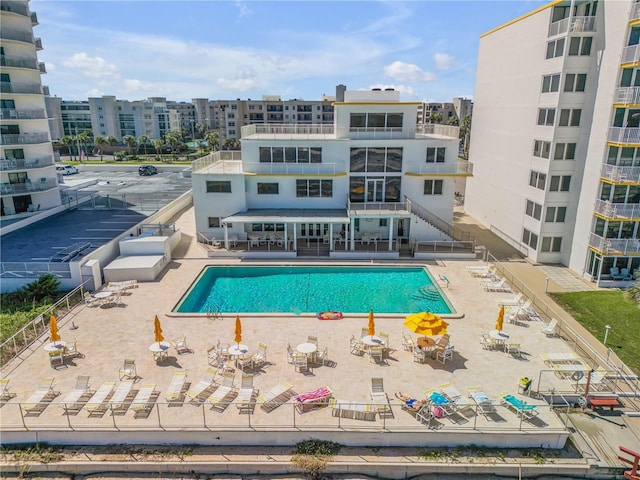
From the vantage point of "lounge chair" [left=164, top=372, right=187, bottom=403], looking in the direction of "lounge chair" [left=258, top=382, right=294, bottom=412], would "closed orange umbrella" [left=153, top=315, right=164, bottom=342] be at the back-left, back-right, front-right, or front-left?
back-left

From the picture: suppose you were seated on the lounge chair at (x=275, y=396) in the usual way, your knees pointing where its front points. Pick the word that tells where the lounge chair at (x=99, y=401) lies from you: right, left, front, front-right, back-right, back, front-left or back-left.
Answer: front-right

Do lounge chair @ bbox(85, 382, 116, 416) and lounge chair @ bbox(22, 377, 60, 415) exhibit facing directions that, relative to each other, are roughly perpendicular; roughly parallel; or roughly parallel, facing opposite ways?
roughly parallel

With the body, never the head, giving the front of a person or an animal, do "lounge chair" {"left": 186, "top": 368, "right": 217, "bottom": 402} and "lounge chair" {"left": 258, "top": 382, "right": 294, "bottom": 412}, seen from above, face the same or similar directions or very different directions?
same or similar directions

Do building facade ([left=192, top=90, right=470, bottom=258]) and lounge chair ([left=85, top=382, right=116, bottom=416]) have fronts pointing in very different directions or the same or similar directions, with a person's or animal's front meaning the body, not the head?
same or similar directions

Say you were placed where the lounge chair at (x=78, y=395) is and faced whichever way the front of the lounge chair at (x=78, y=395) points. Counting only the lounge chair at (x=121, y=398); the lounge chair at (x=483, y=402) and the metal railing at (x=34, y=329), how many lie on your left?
2

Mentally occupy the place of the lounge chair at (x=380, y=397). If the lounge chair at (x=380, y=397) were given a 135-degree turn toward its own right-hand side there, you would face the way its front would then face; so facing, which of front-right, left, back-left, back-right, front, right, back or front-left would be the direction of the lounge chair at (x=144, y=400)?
front-left

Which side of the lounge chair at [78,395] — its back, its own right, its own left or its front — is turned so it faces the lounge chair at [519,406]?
left

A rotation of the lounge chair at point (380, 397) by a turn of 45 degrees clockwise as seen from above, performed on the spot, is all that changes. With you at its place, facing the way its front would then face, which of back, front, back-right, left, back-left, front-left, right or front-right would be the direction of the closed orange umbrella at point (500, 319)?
back

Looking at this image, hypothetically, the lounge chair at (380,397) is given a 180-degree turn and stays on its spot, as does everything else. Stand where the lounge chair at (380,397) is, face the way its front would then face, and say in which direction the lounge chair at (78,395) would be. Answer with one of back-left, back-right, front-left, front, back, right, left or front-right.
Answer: left

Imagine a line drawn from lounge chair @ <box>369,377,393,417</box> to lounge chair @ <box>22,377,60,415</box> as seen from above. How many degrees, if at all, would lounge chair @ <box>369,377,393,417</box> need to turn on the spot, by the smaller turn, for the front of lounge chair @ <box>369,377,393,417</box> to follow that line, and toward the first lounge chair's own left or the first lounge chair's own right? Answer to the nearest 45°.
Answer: approximately 90° to the first lounge chair's own right

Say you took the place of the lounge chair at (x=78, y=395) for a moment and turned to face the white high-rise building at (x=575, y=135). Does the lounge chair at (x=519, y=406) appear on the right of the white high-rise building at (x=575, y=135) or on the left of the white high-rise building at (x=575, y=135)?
right

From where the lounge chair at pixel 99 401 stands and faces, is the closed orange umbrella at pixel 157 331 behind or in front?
behind

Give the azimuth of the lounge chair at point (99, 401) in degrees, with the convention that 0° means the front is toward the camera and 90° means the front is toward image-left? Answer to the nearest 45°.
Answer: approximately 45°

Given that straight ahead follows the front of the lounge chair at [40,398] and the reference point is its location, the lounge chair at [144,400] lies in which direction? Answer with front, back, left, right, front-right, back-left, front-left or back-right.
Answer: left

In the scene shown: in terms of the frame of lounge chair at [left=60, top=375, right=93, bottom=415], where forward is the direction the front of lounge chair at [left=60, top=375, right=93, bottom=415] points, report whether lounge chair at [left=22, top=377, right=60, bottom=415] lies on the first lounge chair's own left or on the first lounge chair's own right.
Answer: on the first lounge chair's own right

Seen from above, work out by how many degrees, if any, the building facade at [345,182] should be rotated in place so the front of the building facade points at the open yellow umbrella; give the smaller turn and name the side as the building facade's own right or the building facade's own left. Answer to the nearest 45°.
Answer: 0° — it already faces it

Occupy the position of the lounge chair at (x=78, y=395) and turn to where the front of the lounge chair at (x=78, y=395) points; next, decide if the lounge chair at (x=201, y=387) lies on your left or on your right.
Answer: on your left
